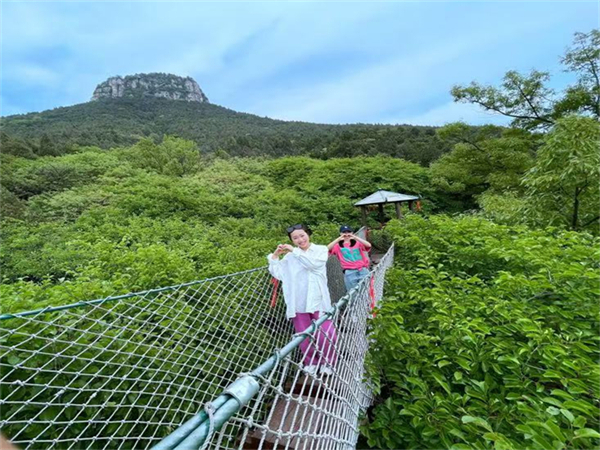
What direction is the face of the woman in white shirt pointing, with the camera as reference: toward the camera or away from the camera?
toward the camera

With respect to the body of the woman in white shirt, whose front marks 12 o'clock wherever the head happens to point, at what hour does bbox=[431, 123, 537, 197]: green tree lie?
The green tree is roughly at 7 o'clock from the woman in white shirt.

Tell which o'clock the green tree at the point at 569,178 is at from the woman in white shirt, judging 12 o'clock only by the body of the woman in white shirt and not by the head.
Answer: The green tree is roughly at 8 o'clock from the woman in white shirt.

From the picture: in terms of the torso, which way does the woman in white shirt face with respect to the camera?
toward the camera

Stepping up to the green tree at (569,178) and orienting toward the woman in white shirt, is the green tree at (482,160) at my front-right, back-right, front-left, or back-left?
back-right

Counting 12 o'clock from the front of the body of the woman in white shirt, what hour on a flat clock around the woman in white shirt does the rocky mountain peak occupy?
The rocky mountain peak is roughly at 5 o'clock from the woman in white shirt.
